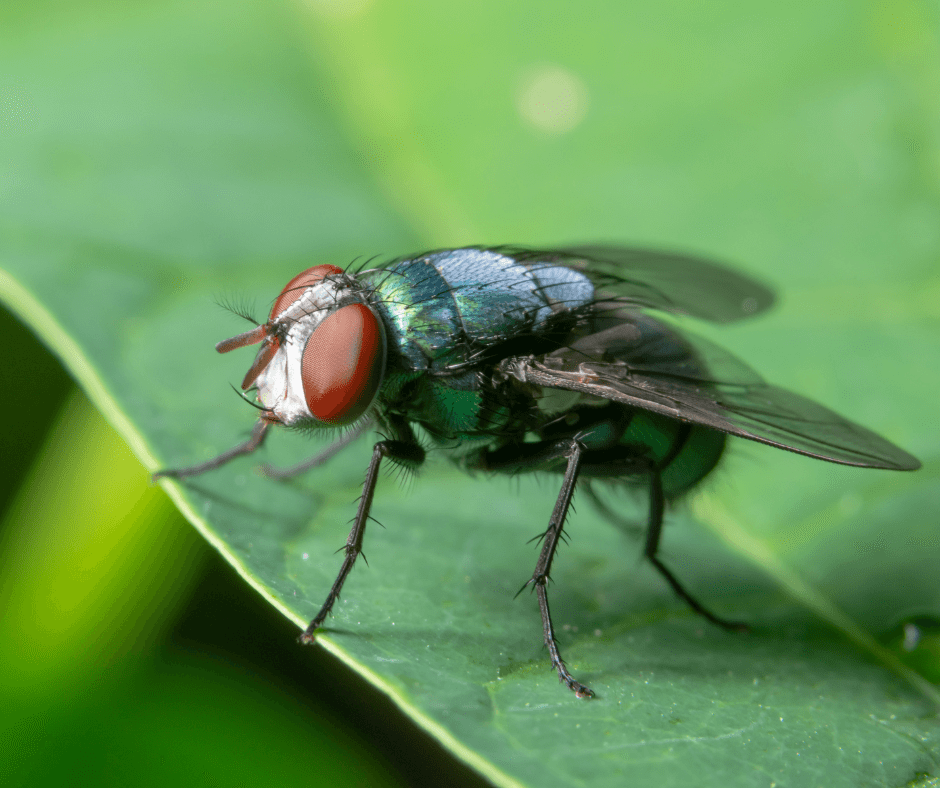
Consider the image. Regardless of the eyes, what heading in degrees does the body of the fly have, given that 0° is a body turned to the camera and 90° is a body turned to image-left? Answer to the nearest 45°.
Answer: approximately 45°
